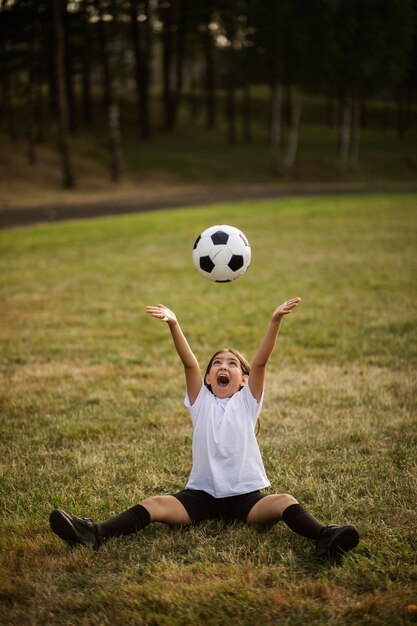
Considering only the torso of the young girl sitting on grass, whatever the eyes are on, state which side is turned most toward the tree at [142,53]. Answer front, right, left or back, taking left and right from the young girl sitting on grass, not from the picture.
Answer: back

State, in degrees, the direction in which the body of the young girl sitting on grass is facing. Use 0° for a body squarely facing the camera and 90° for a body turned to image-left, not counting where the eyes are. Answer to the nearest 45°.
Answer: approximately 0°

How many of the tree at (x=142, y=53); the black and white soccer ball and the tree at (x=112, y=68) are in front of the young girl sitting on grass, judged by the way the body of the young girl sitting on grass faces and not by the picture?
0

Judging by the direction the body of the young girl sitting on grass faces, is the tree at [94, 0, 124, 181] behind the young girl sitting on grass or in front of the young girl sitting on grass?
behind

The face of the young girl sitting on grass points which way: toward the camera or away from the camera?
toward the camera
